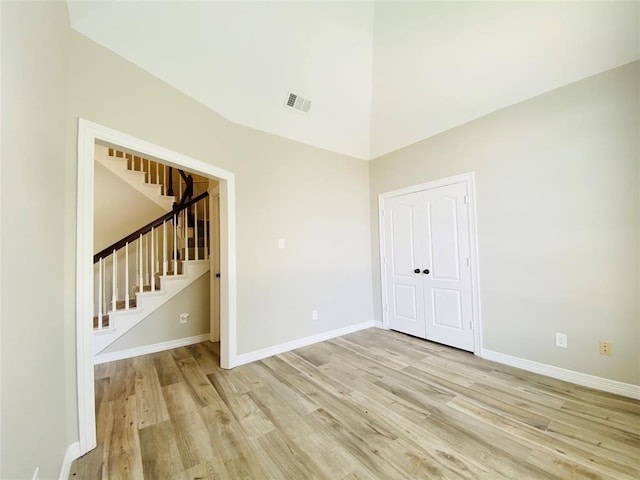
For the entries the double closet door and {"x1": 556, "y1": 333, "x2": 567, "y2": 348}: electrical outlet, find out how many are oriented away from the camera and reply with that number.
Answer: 0

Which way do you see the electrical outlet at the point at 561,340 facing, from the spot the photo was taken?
facing the viewer

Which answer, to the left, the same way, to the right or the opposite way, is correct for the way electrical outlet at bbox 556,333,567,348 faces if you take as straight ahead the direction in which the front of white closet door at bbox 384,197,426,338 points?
the same way

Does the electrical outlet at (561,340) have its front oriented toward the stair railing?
no

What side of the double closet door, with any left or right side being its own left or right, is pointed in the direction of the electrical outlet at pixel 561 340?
left

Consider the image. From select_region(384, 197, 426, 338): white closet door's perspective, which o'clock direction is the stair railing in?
The stair railing is roughly at 1 o'clock from the white closet door.

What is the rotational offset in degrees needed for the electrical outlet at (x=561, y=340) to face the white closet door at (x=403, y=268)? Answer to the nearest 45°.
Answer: approximately 90° to its right

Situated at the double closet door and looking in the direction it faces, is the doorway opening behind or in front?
in front

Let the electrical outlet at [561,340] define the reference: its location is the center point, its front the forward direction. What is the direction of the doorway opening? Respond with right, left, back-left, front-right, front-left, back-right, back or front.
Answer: front-right

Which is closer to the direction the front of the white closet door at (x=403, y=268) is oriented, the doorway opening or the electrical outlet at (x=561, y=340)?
the doorway opening

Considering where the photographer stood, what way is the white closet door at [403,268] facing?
facing the viewer and to the left of the viewer

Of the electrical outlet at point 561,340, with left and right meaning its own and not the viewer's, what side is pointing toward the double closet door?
right

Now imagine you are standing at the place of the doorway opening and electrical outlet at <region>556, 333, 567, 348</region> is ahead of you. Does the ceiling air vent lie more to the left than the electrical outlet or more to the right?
left

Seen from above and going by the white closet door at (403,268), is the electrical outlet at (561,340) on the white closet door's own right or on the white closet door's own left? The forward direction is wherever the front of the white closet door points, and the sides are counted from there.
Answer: on the white closet door's own left

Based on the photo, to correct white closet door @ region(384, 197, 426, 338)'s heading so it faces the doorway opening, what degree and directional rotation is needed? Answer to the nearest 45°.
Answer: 0° — it already faces it

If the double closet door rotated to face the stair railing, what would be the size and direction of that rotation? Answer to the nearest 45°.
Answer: approximately 45° to its right

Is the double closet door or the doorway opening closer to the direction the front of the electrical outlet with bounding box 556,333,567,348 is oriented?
the doorway opening

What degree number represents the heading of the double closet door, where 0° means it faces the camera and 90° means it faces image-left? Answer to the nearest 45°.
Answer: approximately 45°
